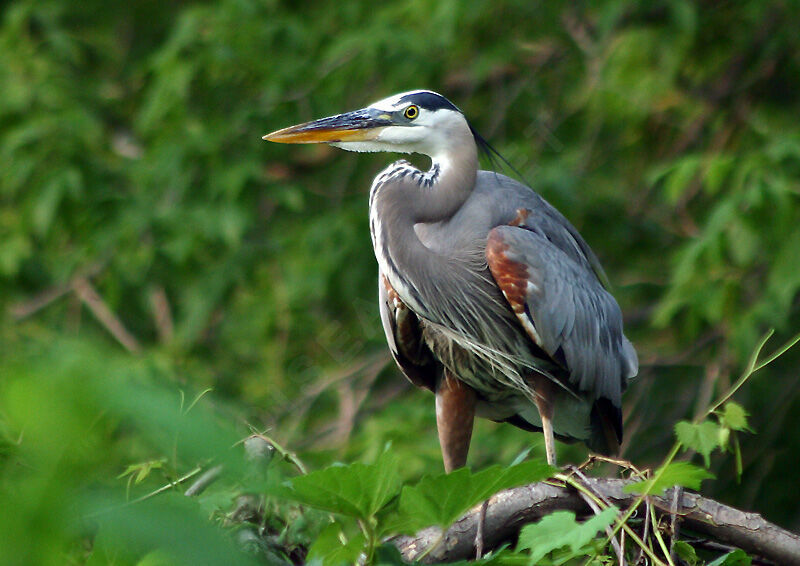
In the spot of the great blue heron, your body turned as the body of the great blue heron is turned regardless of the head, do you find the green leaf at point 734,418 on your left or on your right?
on your left

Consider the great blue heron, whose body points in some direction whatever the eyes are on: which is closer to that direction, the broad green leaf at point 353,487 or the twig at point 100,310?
the broad green leaf

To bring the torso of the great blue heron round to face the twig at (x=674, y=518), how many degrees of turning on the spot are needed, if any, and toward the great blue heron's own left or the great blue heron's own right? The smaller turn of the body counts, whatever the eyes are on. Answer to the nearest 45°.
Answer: approximately 45° to the great blue heron's own left

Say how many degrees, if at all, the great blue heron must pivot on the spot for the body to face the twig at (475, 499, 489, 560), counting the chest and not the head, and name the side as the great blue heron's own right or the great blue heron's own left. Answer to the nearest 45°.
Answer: approximately 45° to the great blue heron's own left

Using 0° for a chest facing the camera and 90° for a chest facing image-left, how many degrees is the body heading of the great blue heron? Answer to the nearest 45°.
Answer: approximately 45°

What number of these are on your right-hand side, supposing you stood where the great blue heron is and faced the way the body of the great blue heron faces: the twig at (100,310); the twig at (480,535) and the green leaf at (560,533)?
1
